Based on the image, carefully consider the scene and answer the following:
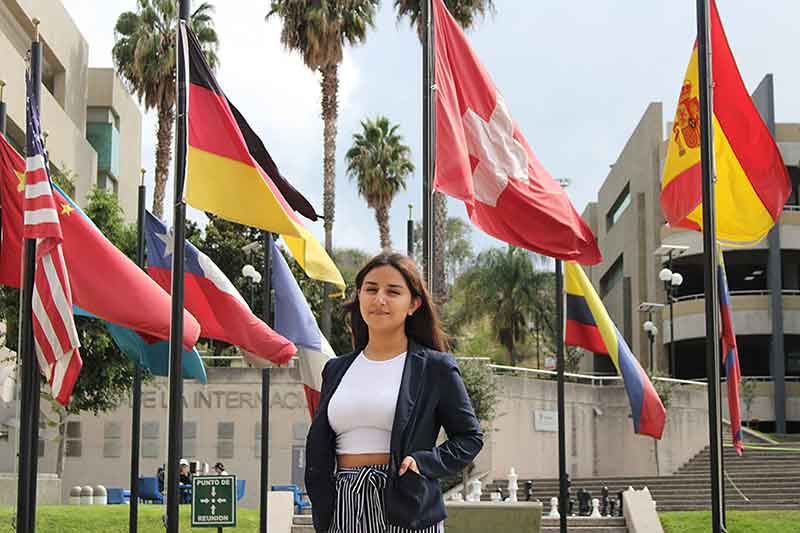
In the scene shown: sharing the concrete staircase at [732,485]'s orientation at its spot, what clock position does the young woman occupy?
The young woman is roughly at 12 o'clock from the concrete staircase.

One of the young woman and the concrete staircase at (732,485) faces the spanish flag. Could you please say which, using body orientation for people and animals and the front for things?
the concrete staircase

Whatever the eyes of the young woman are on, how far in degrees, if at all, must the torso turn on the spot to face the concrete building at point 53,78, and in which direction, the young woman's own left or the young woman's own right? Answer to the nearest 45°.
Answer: approximately 135° to the young woman's own right

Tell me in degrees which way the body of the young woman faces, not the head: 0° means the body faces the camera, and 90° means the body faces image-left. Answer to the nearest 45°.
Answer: approximately 45°

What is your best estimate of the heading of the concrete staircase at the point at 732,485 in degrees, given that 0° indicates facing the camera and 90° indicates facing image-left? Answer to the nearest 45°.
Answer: approximately 0°

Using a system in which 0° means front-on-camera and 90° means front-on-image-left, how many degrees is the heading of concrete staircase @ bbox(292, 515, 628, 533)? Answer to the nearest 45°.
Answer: approximately 0°
